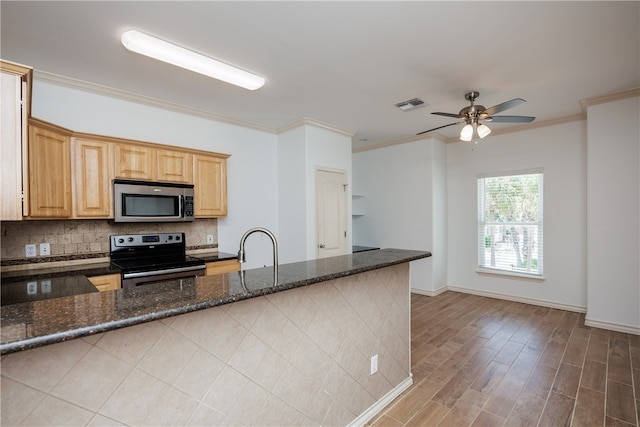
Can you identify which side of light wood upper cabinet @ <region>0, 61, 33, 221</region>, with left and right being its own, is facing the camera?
right

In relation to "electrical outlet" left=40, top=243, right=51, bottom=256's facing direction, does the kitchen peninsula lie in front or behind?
in front

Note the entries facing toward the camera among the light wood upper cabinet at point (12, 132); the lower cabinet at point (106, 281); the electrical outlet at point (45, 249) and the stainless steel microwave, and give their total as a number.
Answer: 3

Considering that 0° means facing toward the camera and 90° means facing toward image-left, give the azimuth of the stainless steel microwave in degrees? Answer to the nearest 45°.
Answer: approximately 0°

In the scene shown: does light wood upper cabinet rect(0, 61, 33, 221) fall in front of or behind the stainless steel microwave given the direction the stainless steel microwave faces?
in front

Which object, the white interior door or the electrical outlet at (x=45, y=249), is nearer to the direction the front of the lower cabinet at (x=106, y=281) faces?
the white interior door
